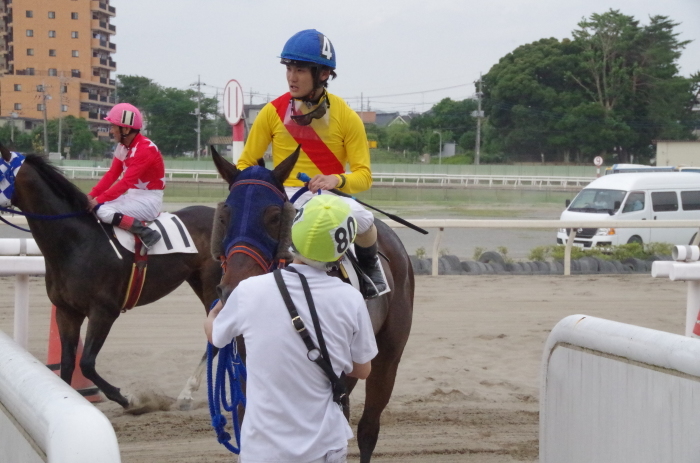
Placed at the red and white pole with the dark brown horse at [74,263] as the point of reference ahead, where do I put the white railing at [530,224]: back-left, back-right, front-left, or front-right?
front-left

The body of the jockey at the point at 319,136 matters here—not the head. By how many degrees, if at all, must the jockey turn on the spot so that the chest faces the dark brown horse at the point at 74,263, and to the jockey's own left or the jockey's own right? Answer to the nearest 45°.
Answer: approximately 90° to the jockey's own right

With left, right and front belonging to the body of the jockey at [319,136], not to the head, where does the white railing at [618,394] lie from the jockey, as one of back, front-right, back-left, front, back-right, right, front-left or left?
left

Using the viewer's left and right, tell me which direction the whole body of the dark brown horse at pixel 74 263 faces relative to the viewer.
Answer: facing the viewer and to the left of the viewer

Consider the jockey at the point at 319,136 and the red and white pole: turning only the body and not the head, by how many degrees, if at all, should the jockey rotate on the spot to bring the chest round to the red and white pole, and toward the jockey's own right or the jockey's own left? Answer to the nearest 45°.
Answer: approximately 135° to the jockey's own right

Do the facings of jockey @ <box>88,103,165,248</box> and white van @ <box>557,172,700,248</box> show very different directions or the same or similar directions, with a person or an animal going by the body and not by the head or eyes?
same or similar directions

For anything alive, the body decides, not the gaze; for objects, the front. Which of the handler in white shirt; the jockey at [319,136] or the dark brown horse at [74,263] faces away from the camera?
the handler in white shirt

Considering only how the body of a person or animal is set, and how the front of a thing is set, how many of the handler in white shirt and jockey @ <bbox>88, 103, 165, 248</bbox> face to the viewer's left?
1

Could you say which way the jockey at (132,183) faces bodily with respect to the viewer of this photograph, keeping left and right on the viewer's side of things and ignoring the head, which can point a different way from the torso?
facing to the left of the viewer

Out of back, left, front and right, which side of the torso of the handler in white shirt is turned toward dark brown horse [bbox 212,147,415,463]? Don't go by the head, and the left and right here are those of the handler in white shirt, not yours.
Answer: front

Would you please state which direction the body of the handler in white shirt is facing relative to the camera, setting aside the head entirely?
away from the camera

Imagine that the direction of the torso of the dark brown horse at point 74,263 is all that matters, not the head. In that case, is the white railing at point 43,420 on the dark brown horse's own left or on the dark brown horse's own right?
on the dark brown horse's own left

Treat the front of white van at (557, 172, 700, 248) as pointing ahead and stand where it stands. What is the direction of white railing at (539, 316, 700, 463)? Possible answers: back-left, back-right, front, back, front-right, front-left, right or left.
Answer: front-left
